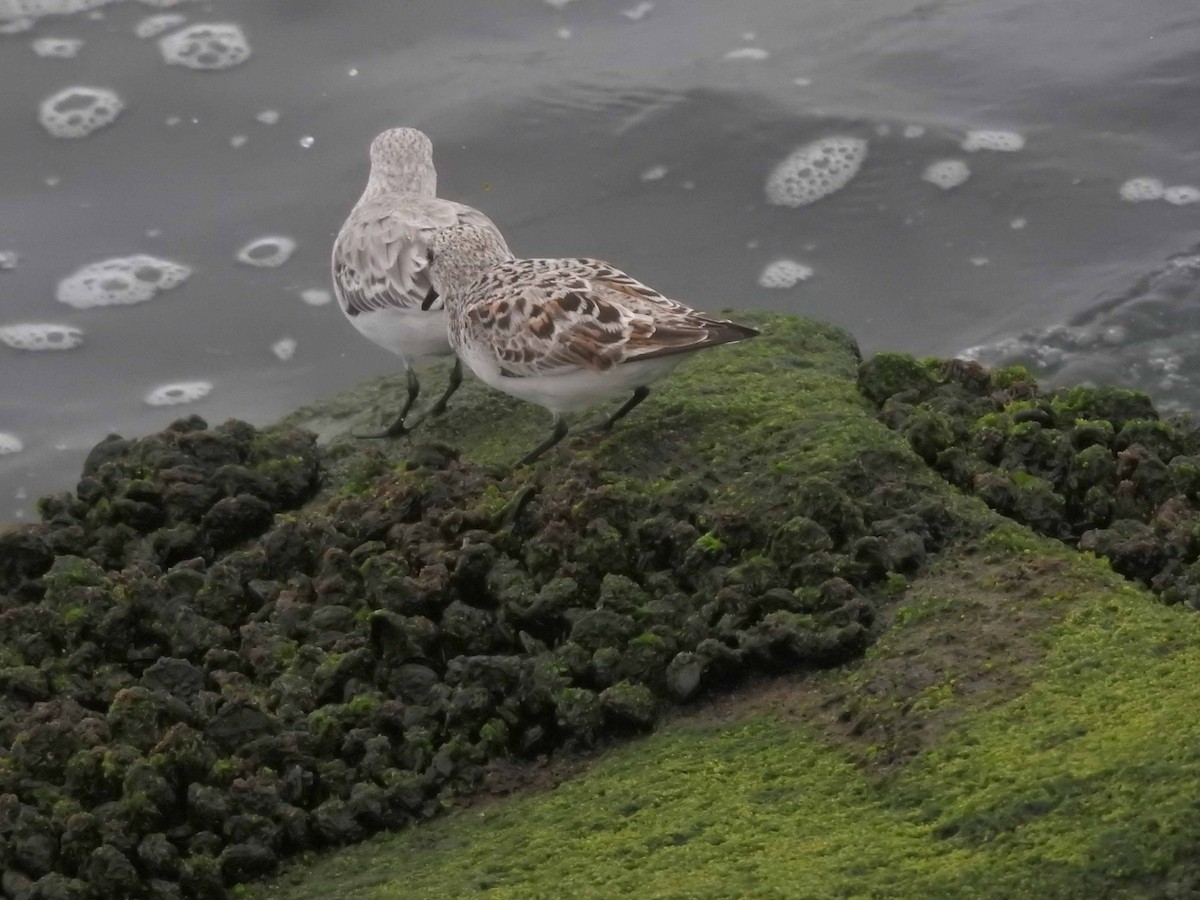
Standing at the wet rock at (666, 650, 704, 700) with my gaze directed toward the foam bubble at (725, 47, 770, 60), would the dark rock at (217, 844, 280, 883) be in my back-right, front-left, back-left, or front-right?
back-left

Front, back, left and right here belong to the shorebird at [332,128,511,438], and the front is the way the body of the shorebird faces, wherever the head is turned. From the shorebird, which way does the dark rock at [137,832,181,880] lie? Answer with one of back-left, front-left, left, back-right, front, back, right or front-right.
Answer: back-left

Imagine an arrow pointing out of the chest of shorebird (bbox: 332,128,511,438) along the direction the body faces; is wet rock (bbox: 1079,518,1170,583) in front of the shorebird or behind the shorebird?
behind

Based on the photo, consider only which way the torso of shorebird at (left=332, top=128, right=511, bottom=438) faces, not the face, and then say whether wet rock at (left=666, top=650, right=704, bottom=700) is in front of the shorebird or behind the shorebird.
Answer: behind

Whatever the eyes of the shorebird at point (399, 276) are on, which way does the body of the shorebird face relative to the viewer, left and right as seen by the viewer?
facing away from the viewer and to the left of the viewer

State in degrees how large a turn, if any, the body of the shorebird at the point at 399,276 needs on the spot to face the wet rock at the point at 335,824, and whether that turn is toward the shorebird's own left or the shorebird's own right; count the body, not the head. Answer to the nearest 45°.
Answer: approximately 135° to the shorebird's own left

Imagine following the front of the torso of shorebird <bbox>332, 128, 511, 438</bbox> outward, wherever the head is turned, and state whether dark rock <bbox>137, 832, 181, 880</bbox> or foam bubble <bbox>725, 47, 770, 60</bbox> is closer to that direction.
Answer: the foam bubble

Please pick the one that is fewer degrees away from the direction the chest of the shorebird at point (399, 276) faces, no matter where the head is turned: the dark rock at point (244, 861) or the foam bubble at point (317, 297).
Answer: the foam bubble

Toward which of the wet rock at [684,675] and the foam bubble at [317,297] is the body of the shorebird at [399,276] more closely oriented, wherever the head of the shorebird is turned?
the foam bubble

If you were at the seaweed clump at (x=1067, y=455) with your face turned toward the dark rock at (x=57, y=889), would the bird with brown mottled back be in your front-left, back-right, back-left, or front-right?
front-right

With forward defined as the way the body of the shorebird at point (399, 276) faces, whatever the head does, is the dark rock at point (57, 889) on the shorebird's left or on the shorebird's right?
on the shorebird's left

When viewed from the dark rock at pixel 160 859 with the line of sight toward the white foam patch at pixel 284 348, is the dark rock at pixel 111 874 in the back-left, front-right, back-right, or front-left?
back-left

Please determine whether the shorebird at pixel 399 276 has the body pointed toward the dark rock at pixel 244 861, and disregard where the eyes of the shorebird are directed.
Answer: no

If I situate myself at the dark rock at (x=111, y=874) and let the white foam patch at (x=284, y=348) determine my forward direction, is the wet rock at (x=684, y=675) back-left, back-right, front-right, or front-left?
front-right
